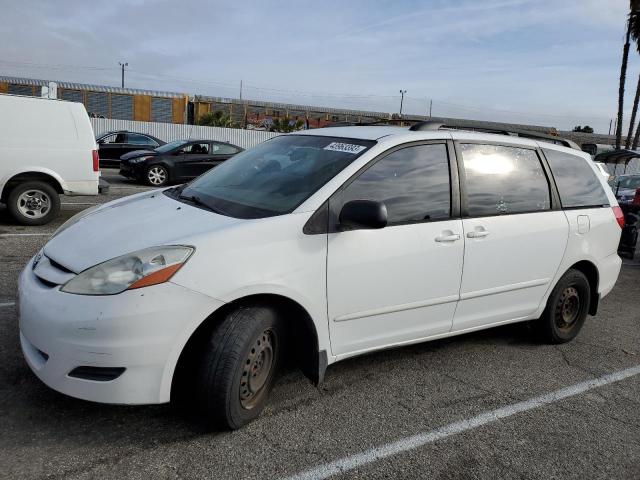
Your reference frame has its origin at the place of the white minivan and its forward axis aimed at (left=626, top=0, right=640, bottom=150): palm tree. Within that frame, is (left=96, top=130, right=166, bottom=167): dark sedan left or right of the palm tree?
left

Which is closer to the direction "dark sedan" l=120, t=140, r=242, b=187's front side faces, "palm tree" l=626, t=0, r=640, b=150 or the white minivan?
the white minivan

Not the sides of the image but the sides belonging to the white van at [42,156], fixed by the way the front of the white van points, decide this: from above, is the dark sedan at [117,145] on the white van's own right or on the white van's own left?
on the white van's own right

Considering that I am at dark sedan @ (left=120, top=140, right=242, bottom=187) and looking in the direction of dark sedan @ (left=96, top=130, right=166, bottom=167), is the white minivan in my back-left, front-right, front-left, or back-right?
back-left

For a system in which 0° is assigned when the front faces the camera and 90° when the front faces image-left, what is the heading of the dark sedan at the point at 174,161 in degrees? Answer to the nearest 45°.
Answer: approximately 45°

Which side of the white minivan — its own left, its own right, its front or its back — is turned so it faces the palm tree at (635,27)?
back

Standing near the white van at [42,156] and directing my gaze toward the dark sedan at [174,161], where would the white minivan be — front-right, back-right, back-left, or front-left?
back-right

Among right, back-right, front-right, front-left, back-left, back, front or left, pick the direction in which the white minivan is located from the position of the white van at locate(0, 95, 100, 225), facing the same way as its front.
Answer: left

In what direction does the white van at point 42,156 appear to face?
to the viewer's left

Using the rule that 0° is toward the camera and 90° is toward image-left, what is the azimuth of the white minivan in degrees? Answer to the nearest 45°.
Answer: approximately 45°
